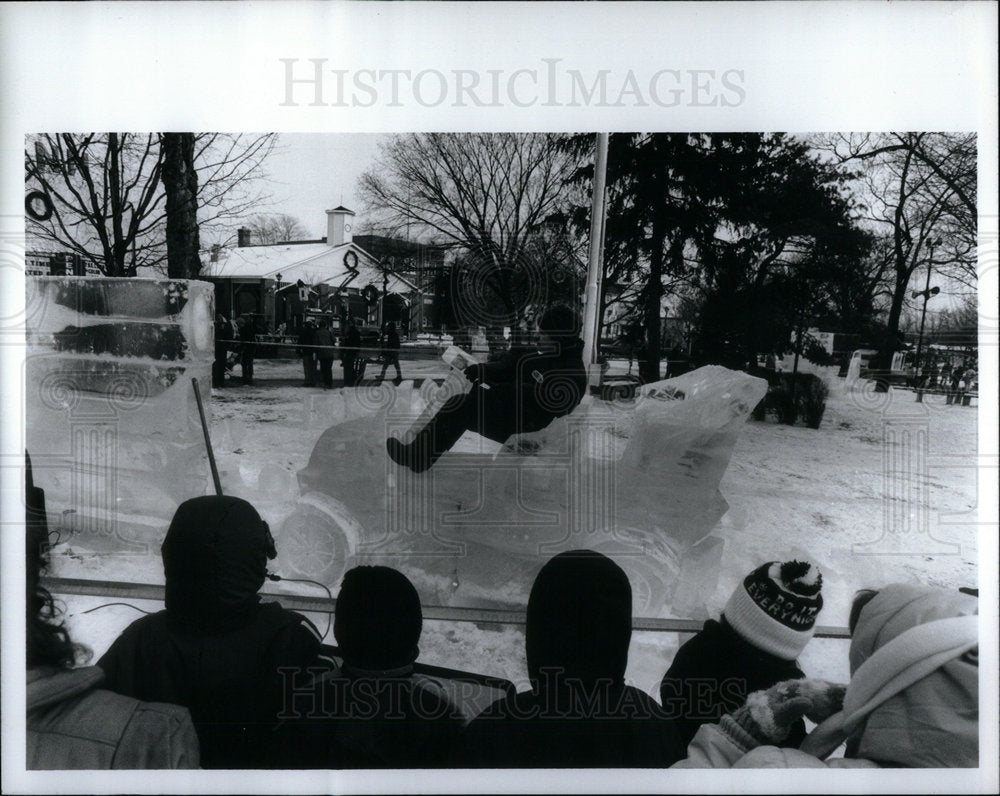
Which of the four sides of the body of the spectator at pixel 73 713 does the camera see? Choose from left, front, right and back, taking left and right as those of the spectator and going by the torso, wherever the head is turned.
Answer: back

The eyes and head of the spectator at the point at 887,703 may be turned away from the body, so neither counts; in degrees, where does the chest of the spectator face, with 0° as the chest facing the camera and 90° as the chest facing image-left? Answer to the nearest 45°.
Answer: approximately 135°

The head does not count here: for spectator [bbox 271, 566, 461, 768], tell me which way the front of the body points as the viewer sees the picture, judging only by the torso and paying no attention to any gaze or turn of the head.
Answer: away from the camera

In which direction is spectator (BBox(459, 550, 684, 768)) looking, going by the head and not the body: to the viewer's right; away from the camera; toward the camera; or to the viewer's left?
away from the camera

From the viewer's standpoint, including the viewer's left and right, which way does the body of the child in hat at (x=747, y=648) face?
facing away from the viewer and to the right of the viewer

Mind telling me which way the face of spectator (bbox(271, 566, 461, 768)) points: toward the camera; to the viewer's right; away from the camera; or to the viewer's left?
away from the camera

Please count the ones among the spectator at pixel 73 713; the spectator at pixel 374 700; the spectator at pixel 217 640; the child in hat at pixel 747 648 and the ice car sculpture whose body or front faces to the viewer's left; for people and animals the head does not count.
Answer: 1

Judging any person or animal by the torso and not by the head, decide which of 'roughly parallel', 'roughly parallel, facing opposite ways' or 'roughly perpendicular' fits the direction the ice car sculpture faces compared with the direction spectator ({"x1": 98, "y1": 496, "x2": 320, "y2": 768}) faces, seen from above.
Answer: roughly perpendicular

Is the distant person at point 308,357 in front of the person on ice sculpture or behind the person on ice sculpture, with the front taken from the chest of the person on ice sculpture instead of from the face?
in front

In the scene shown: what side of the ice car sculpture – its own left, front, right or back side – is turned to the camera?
left

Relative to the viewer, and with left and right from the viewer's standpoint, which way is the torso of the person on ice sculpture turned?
facing to the left of the viewer

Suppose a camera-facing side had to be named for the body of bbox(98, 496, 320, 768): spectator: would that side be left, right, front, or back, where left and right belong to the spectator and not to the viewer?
back

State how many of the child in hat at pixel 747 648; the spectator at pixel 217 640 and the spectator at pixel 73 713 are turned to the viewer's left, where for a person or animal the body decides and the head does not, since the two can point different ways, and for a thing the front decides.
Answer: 0
